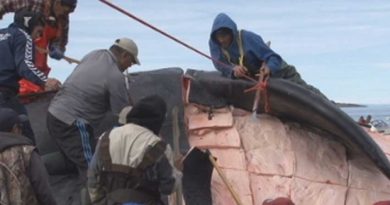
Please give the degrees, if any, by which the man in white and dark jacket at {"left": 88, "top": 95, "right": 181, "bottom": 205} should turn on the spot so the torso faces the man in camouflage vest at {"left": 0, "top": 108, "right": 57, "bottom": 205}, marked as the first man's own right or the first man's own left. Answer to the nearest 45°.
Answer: approximately 135° to the first man's own left

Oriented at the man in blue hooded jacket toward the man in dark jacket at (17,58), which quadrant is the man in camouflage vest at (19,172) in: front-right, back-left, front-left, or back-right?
front-left

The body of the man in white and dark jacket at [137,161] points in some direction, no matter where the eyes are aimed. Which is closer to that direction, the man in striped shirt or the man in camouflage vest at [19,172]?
the man in striped shirt

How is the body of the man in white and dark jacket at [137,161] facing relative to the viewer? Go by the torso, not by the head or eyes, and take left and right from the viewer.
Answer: facing away from the viewer and to the right of the viewer

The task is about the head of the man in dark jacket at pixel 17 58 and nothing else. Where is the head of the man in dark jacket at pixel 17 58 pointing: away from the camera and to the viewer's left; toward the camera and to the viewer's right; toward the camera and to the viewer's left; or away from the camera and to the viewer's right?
away from the camera and to the viewer's right

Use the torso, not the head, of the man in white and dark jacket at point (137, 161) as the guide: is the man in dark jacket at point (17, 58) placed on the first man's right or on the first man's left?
on the first man's left

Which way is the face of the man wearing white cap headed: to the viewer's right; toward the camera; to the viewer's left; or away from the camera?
to the viewer's right

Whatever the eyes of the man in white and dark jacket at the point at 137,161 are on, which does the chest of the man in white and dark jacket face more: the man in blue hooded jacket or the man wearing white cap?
the man in blue hooded jacket
